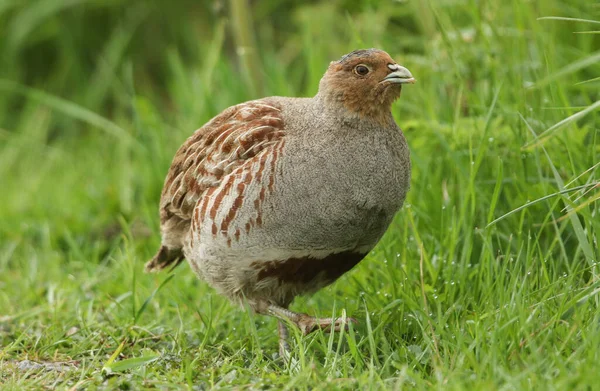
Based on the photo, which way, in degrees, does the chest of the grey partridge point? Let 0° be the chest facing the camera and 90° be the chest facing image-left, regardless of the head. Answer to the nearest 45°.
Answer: approximately 315°
